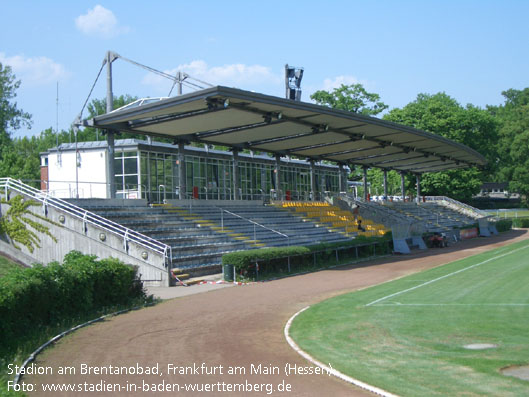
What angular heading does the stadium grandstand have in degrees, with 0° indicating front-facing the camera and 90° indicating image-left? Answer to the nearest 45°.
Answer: approximately 315°

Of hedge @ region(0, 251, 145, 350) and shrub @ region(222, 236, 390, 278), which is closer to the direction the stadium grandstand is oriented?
the shrub

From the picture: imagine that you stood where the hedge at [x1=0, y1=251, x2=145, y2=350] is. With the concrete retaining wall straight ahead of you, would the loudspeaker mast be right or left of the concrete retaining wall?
right

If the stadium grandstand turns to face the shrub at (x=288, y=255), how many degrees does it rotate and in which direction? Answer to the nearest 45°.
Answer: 0° — it already faces it

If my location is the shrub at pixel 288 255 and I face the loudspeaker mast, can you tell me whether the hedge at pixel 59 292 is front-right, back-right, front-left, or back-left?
back-left

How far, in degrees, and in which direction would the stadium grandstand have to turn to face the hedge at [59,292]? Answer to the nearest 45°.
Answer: approximately 45° to its right
